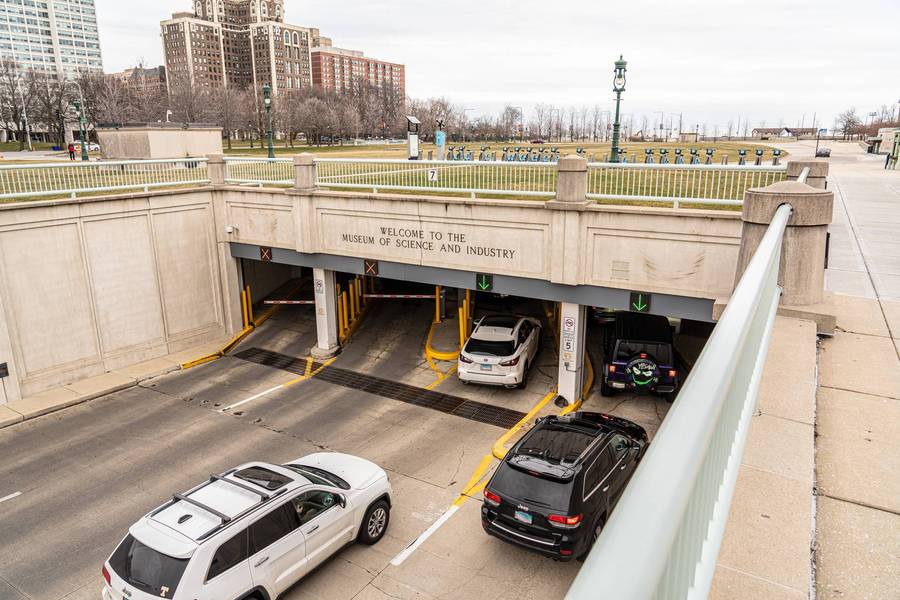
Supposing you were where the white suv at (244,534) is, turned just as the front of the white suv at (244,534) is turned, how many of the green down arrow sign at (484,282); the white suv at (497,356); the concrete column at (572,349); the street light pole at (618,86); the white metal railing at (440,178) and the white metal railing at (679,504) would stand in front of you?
5

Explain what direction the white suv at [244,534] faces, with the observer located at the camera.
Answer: facing away from the viewer and to the right of the viewer

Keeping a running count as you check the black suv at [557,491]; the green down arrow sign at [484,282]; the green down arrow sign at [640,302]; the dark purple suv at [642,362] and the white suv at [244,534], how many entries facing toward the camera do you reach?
2

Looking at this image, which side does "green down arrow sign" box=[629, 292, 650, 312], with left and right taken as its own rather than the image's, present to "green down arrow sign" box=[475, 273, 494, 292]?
right

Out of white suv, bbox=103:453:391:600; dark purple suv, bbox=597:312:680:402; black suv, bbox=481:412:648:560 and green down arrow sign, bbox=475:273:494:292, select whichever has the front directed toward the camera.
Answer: the green down arrow sign

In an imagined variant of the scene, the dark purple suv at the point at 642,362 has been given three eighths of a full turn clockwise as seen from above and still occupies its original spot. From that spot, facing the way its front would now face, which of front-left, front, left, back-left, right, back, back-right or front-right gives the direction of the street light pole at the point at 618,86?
back-left

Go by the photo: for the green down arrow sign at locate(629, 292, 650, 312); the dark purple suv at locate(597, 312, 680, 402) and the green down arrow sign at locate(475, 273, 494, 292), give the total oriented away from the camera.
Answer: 1

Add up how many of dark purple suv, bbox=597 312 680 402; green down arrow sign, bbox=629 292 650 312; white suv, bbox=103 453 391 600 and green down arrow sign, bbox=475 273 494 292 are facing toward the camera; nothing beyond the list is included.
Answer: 2

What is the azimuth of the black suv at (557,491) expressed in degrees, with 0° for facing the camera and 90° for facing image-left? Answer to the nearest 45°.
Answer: approximately 225°

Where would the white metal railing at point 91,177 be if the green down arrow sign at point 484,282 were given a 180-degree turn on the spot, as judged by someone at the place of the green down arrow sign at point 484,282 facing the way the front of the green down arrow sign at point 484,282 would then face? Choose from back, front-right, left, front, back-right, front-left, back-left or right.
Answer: left

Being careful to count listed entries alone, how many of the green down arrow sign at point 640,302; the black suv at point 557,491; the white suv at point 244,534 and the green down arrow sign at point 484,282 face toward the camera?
2

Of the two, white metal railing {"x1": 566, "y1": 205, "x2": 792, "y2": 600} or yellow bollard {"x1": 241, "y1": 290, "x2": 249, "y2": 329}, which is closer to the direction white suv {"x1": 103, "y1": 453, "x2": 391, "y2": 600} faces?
the yellow bollard

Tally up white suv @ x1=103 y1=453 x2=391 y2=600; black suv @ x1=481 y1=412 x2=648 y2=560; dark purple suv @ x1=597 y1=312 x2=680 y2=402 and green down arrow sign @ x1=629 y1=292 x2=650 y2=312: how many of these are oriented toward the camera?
1

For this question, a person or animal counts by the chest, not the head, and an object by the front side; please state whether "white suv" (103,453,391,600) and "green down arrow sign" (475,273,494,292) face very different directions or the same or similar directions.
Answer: very different directions
